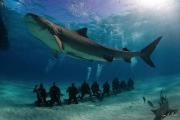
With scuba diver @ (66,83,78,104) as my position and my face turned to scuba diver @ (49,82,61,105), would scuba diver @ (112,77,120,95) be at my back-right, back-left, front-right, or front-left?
back-right

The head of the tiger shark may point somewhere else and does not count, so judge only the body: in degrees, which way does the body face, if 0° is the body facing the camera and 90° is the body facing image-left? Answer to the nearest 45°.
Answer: approximately 90°
